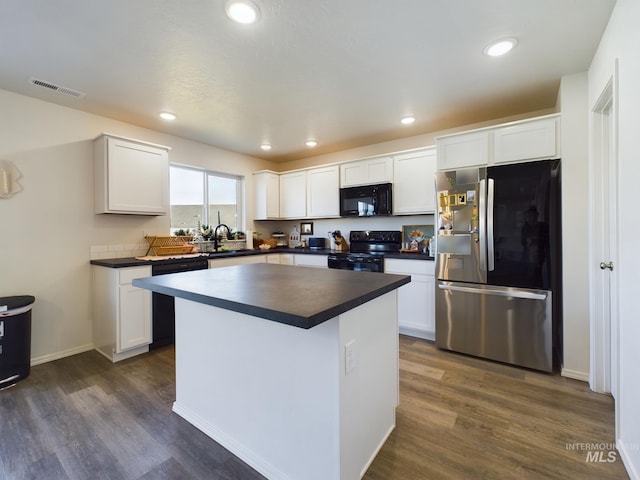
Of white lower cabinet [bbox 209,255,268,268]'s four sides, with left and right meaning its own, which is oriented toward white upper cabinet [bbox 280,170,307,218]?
left

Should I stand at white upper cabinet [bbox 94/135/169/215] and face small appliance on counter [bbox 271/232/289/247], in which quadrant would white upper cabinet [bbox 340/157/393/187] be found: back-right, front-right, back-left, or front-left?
front-right

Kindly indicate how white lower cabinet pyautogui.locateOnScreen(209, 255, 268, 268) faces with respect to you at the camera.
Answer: facing the viewer and to the right of the viewer

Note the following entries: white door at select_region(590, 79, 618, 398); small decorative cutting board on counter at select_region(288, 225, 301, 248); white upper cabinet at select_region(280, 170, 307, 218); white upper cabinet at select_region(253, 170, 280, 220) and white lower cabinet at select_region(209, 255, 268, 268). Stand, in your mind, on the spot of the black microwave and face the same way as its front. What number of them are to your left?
1

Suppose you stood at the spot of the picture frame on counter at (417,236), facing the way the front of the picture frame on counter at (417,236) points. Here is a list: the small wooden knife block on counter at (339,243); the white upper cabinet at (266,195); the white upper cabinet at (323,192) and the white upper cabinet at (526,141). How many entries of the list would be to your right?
3

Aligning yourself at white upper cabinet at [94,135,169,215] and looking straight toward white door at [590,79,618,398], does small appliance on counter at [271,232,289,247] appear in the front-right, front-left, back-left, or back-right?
front-left

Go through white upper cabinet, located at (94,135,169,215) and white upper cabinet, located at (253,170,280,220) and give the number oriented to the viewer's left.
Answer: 0

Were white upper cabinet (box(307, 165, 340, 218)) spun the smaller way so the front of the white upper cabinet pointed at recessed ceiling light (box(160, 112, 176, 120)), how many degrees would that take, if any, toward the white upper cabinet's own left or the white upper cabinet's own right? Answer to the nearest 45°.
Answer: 0° — it already faces it

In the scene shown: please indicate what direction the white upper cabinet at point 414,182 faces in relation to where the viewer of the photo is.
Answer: facing the viewer and to the left of the viewer

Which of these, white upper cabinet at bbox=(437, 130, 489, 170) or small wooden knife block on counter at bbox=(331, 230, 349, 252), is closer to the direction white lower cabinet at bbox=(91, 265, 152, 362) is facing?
the white upper cabinet

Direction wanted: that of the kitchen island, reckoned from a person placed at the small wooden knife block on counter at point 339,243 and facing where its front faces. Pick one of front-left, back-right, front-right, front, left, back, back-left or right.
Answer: front-left

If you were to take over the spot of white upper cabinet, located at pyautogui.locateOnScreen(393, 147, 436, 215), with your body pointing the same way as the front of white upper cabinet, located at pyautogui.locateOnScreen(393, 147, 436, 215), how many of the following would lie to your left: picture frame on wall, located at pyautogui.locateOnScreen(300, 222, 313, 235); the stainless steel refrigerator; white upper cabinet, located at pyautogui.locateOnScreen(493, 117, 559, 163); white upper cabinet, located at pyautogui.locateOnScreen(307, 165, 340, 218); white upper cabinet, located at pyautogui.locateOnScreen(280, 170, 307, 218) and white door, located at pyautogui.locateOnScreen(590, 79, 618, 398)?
3
